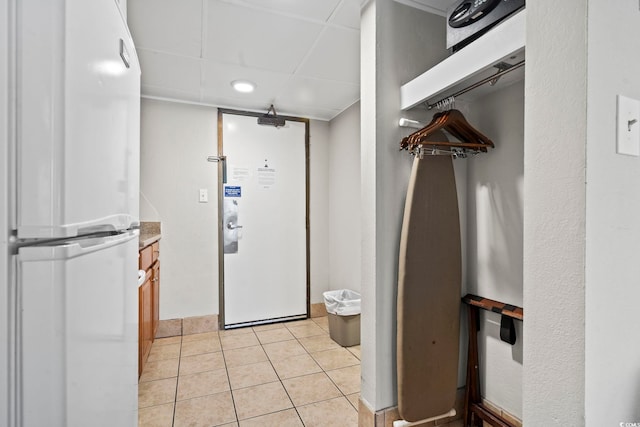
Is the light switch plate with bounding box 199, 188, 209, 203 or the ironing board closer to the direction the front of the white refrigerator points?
the ironing board

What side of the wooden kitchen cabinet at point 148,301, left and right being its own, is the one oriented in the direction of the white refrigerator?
right

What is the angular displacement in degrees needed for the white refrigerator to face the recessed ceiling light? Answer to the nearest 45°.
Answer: approximately 90° to its left

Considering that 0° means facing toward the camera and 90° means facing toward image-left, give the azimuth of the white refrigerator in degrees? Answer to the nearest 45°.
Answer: approximately 315°

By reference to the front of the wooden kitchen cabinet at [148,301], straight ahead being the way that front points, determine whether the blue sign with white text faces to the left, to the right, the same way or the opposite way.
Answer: to the right

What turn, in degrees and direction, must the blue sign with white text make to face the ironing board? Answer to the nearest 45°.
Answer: approximately 45° to its left

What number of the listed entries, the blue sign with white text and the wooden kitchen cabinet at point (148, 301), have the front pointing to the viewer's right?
1

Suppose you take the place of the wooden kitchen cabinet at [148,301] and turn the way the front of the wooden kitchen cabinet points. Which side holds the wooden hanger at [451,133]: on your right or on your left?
on your right

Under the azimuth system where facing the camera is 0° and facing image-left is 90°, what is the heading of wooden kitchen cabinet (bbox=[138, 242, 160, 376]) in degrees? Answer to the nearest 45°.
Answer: approximately 270°

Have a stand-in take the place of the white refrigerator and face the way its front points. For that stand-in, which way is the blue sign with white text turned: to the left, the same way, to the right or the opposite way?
to the right

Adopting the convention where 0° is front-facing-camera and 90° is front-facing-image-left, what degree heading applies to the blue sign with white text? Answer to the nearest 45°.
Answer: approximately 0°

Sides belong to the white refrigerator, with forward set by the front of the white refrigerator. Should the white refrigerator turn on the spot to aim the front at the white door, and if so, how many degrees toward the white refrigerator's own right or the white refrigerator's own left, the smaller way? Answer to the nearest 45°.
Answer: approximately 90° to the white refrigerator's own left

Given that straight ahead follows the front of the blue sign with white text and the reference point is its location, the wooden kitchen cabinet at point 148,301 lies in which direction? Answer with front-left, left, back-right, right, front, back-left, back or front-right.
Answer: front-right

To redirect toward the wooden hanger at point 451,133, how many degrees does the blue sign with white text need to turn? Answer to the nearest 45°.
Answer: approximately 45° to its left
